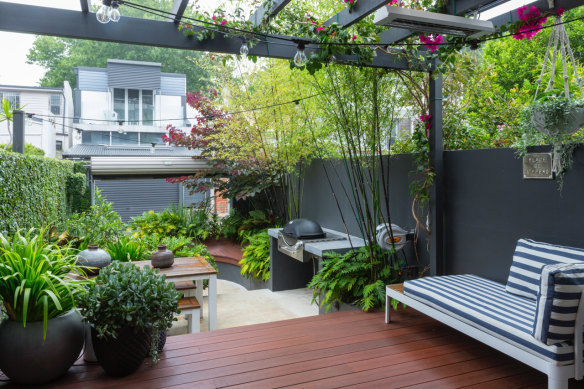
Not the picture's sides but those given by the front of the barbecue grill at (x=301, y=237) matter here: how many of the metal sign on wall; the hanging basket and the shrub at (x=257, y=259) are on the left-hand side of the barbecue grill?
2

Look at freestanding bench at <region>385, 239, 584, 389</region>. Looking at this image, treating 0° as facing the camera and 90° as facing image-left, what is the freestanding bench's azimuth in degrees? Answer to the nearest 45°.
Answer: approximately 45°

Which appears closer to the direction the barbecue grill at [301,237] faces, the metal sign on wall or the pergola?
the pergola

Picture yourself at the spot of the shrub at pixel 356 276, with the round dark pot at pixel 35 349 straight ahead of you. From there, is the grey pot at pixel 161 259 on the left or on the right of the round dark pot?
right

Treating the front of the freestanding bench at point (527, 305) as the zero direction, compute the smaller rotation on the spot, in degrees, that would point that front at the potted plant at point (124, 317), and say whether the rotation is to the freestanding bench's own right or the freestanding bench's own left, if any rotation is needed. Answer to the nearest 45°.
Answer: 0° — it already faces it

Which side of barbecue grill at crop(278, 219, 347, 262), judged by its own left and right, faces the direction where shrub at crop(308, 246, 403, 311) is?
left
